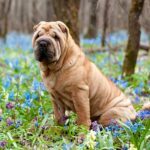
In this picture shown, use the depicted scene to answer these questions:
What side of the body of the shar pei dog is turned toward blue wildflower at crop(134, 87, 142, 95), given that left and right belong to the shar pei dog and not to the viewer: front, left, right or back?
back

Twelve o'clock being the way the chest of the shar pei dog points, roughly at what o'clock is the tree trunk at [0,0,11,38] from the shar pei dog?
The tree trunk is roughly at 4 o'clock from the shar pei dog.

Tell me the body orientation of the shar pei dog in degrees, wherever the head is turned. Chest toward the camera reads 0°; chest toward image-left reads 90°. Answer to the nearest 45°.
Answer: approximately 45°

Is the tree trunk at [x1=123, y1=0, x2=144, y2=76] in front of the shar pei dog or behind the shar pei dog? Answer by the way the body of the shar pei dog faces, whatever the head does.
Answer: behind

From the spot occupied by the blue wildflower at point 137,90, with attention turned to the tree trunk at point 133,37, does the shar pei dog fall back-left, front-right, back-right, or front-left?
back-left

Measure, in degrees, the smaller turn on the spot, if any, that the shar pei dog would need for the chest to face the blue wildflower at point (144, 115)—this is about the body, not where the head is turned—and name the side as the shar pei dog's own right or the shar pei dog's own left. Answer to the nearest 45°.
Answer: approximately 135° to the shar pei dog's own left
